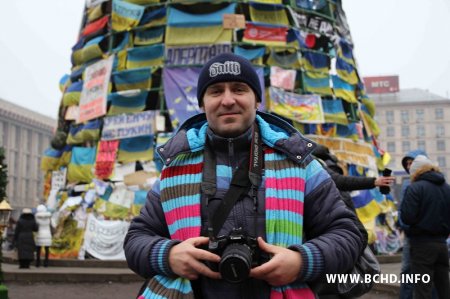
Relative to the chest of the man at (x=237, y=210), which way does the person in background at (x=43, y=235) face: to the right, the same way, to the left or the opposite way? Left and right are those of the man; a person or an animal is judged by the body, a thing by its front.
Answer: the opposite way

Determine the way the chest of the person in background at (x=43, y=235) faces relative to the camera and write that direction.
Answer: away from the camera

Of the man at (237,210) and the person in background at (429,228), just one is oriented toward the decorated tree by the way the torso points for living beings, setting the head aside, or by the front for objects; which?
the person in background

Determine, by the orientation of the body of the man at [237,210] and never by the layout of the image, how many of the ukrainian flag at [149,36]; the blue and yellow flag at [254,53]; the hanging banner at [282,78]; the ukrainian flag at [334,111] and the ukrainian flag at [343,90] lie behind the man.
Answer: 5

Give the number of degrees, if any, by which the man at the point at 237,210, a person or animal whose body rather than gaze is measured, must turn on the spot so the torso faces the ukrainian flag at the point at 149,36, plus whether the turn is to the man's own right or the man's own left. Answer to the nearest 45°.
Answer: approximately 180°

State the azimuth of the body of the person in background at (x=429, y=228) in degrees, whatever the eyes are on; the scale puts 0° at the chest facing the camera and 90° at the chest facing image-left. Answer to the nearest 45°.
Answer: approximately 135°

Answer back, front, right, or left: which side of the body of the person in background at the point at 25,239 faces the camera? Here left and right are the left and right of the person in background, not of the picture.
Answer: back

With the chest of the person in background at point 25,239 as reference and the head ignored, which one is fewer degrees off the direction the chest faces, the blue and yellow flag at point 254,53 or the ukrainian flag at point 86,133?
the ukrainian flag

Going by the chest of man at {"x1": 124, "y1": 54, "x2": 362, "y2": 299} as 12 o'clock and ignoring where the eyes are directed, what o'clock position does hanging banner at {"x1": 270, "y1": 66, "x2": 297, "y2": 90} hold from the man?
The hanging banner is roughly at 6 o'clock from the man.

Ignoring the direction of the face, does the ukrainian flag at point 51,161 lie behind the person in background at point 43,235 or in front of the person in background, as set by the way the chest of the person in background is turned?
in front

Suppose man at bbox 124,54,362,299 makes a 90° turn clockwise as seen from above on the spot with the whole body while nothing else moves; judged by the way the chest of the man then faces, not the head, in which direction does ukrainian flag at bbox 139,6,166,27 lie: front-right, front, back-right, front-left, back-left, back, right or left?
right

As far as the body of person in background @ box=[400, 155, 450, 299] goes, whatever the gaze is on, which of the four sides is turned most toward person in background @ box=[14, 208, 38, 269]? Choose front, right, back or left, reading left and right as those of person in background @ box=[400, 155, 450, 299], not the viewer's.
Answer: front

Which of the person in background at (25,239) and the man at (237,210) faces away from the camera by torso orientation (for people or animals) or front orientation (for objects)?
the person in background
